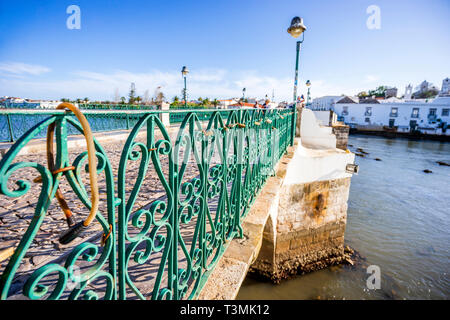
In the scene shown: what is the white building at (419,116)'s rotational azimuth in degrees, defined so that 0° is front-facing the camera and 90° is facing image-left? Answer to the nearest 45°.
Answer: approximately 0°

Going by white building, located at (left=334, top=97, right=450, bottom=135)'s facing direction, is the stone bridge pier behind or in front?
in front

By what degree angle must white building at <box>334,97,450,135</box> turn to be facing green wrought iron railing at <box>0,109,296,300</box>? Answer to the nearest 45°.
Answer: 0° — it already faces it
